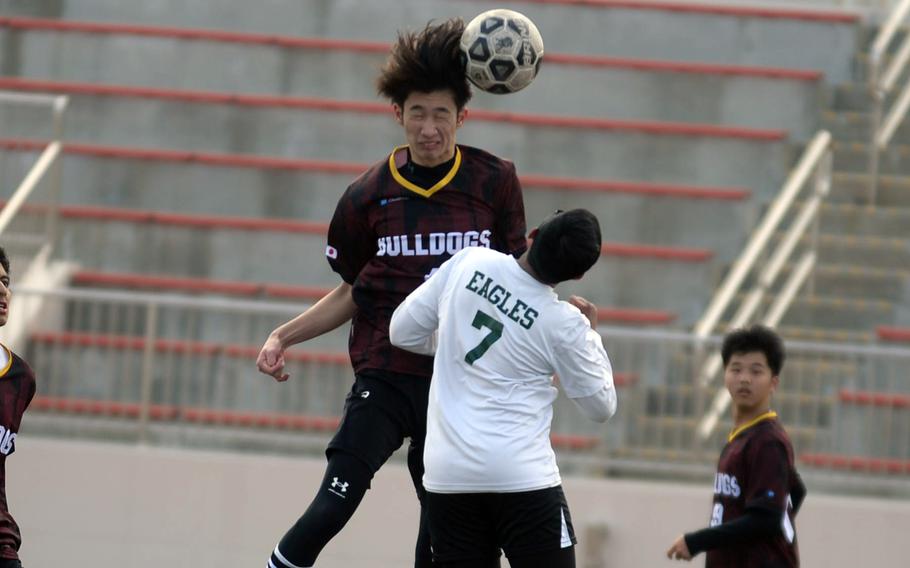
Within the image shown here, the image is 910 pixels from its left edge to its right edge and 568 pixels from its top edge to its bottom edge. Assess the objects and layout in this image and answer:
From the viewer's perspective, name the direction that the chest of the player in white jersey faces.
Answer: away from the camera

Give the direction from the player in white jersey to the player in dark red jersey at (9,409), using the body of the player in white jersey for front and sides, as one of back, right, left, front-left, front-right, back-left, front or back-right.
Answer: left

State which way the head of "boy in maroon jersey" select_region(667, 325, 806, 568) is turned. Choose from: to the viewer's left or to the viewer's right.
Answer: to the viewer's left

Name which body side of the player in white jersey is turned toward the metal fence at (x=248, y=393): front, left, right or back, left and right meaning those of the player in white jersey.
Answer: front

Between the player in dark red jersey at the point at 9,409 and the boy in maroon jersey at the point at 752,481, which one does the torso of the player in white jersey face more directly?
the boy in maroon jersey

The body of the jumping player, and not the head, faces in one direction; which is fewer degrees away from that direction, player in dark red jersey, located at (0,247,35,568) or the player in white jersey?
the player in white jersey

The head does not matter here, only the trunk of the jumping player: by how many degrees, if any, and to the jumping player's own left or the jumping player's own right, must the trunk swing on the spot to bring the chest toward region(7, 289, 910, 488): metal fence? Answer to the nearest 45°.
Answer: approximately 180°

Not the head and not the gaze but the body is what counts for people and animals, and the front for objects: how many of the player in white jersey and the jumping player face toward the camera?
1

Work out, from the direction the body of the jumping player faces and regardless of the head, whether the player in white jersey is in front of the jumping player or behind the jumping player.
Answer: in front

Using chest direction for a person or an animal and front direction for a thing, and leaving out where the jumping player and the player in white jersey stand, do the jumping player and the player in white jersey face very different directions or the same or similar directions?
very different directions

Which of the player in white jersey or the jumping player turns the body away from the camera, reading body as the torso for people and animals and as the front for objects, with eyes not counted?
the player in white jersey

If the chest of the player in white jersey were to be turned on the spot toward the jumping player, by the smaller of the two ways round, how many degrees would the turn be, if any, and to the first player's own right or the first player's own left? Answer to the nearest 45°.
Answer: approximately 45° to the first player's own left

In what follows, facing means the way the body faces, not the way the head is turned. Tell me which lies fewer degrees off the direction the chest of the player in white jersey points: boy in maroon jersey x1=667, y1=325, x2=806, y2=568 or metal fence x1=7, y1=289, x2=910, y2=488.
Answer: the metal fence

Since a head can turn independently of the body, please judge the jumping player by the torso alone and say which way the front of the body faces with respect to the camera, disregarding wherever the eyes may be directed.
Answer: toward the camera
